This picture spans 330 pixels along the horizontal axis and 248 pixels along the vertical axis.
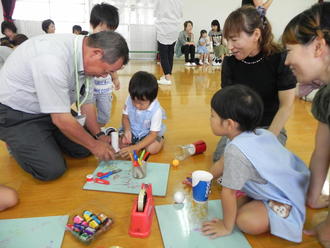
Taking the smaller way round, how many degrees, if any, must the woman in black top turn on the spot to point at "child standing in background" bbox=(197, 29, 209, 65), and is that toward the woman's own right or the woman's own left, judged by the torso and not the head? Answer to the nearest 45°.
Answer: approximately 135° to the woman's own right

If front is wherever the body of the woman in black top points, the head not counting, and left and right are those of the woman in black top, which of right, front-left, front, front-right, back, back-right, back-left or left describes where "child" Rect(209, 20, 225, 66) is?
back-right

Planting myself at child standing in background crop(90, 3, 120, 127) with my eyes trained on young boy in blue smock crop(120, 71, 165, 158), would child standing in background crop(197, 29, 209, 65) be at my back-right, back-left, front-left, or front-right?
back-left

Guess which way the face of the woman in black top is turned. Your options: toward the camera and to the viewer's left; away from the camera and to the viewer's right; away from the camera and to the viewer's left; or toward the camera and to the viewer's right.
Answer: toward the camera and to the viewer's left

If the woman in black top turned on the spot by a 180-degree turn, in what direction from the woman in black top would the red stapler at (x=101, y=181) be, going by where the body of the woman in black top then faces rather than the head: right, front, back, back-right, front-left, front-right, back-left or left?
back

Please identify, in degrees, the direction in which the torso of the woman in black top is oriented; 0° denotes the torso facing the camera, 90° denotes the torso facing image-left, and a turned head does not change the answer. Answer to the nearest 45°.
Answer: approximately 45°

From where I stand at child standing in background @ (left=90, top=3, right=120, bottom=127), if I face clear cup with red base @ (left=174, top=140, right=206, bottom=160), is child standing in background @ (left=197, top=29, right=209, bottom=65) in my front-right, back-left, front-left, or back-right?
back-left
